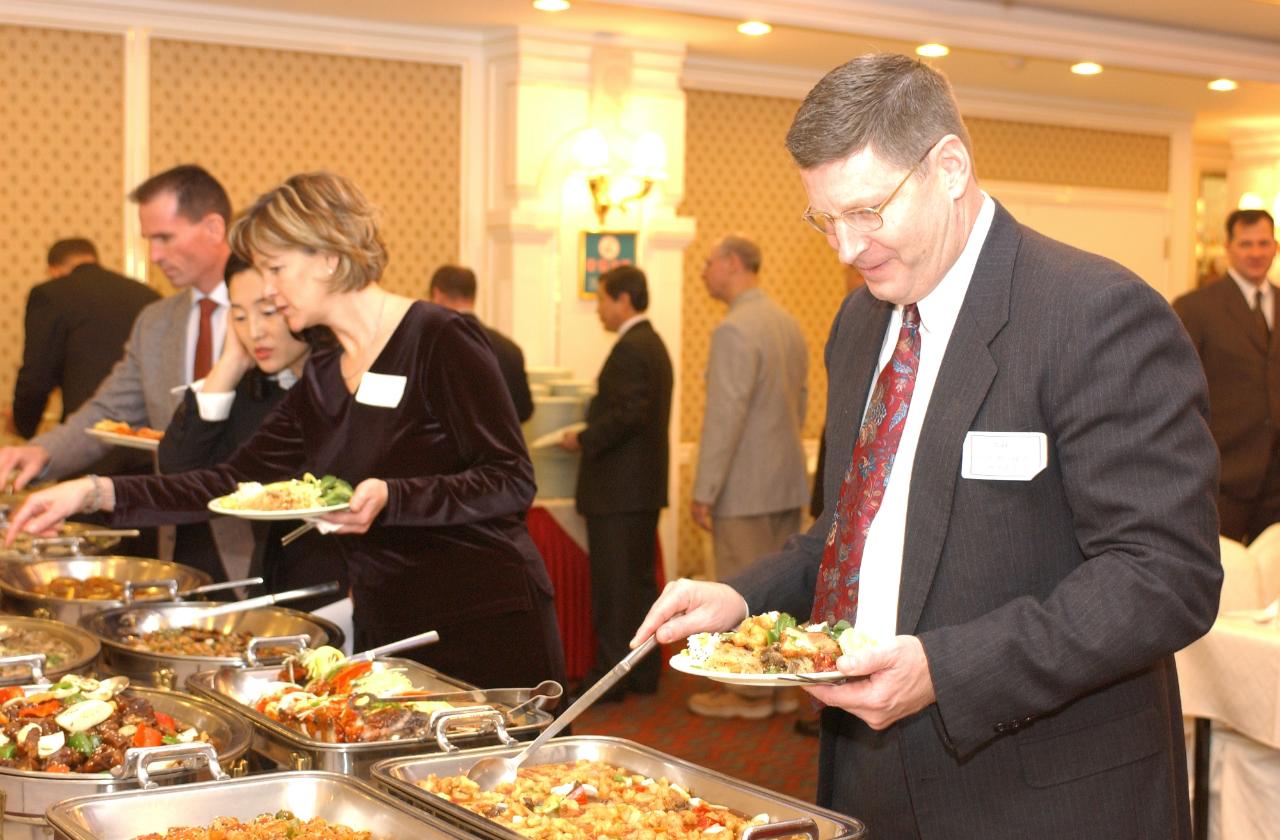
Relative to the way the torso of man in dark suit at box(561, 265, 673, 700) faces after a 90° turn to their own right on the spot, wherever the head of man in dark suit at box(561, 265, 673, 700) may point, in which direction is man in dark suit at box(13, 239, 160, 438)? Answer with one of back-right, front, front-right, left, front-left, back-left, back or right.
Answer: left

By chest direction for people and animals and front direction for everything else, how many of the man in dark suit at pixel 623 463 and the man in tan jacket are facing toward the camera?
0

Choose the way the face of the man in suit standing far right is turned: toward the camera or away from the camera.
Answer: toward the camera

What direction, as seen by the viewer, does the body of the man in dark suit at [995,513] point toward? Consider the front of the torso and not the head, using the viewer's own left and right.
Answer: facing the viewer and to the left of the viewer

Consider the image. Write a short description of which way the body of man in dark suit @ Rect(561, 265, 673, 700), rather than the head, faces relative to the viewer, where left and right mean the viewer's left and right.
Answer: facing to the left of the viewer

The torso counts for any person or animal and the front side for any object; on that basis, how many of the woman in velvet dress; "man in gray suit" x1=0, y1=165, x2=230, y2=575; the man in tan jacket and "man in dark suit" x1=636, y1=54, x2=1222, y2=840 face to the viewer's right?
0

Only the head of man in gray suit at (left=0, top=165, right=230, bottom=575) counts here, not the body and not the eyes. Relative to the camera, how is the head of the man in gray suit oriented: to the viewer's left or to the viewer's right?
to the viewer's left

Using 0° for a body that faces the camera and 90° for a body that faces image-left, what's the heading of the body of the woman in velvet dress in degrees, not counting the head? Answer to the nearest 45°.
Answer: approximately 45°

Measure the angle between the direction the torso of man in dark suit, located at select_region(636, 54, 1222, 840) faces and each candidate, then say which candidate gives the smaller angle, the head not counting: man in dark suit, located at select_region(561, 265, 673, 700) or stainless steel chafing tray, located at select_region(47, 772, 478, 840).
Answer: the stainless steel chafing tray

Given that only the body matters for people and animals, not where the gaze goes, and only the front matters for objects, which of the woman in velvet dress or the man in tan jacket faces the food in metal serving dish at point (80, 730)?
the woman in velvet dress

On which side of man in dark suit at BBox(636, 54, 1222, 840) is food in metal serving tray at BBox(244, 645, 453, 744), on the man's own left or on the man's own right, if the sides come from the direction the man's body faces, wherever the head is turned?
on the man's own right

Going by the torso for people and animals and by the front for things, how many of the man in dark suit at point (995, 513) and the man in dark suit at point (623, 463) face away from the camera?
0

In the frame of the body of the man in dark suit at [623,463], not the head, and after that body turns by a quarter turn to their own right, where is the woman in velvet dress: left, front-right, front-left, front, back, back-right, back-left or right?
back
